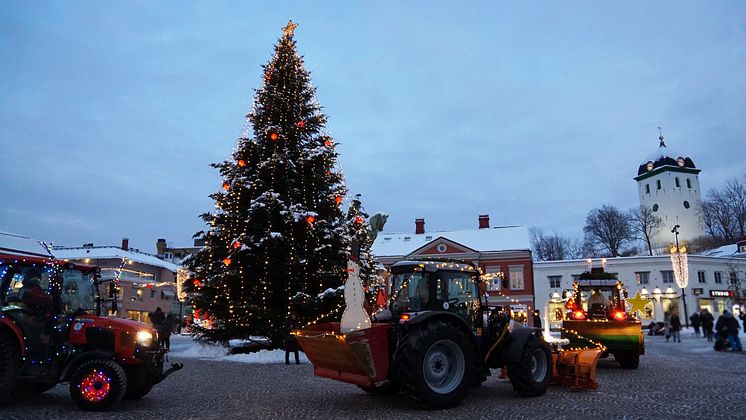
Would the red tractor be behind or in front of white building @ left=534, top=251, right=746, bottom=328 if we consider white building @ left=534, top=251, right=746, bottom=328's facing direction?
in front

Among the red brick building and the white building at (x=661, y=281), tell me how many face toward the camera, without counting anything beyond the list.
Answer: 2

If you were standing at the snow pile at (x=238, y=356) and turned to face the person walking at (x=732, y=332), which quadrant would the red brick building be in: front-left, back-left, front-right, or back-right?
front-left

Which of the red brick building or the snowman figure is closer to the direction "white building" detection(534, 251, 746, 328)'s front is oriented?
the snowman figure

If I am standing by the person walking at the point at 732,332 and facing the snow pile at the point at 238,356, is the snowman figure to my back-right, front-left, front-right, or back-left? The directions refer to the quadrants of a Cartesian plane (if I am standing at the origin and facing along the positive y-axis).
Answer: front-left

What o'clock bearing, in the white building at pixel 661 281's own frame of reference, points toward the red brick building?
The red brick building is roughly at 2 o'clock from the white building.

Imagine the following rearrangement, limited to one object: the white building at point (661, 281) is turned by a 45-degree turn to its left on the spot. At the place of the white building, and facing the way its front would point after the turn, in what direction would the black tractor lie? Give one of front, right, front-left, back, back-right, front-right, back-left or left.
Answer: front-right

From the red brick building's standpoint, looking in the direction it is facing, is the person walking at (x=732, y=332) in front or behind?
in front

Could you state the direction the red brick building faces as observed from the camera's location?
facing the viewer
